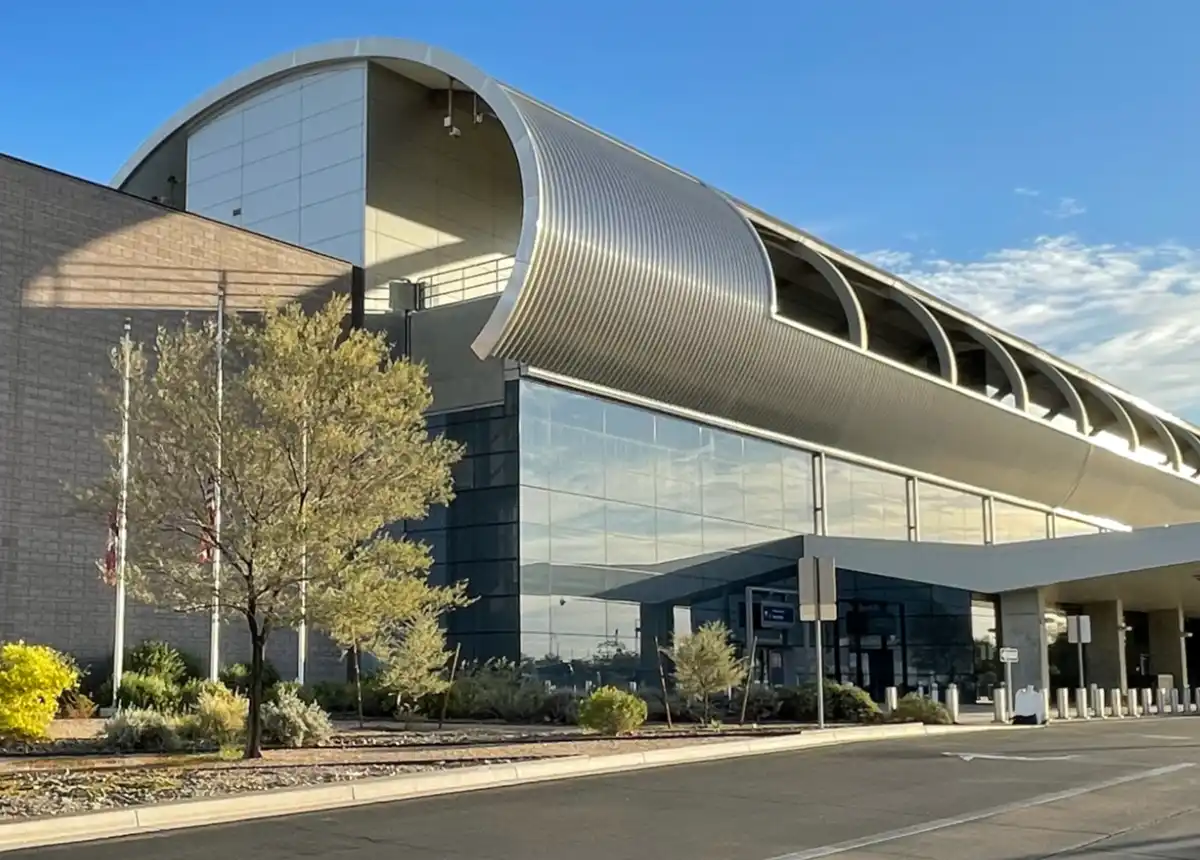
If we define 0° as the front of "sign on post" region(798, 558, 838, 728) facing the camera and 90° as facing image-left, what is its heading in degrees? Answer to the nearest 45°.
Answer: approximately 180°

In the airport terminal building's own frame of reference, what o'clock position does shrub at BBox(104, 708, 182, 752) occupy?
The shrub is roughly at 2 o'clock from the airport terminal building.

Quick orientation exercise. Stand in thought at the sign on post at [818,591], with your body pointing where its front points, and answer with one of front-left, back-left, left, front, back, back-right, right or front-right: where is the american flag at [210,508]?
back-left

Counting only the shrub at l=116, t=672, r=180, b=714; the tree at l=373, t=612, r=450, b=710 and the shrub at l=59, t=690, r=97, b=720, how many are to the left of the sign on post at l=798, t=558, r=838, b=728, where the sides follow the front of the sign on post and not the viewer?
3

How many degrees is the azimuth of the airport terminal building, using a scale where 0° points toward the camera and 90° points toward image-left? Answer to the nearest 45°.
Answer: approximately 315°

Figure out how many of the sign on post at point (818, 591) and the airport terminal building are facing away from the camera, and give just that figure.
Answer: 1

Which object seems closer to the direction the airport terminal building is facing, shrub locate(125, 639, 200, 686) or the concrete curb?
the concrete curb

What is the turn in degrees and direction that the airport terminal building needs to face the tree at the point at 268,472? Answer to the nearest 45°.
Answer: approximately 45° to its right

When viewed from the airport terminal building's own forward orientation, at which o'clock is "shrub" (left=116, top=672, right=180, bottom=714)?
The shrub is roughly at 3 o'clock from the airport terminal building.
